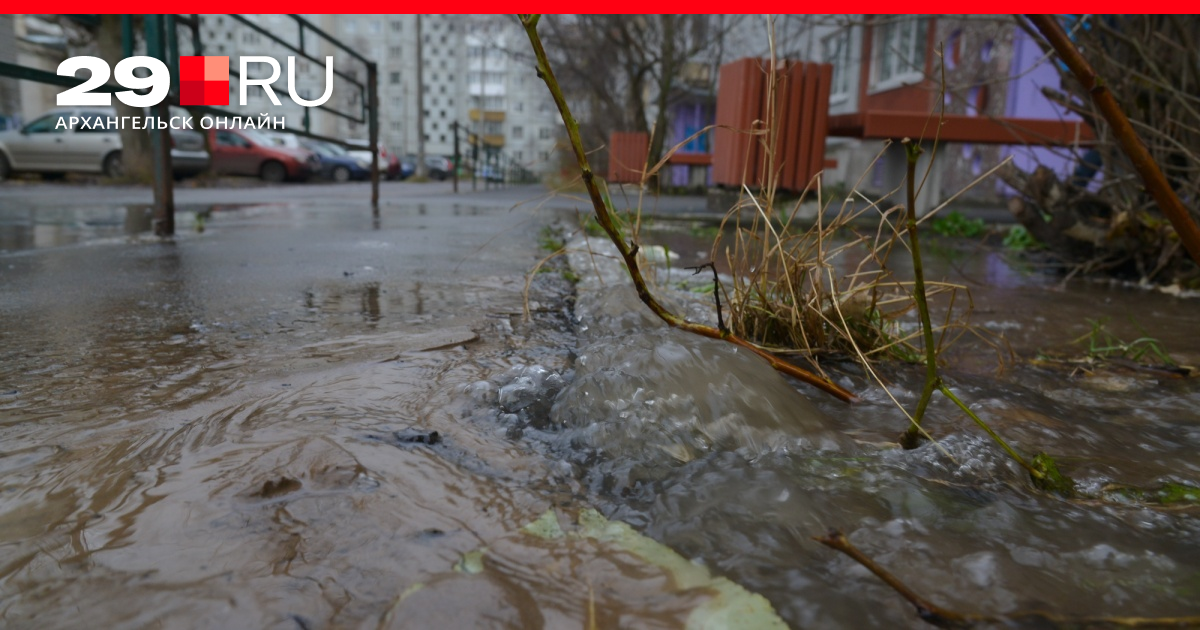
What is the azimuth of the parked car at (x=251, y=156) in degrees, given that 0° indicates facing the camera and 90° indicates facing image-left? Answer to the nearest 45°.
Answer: approximately 315°

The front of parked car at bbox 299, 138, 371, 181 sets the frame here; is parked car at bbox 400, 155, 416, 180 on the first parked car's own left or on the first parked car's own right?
on the first parked car's own left

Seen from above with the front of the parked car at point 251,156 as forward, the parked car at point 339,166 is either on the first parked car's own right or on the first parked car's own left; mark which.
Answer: on the first parked car's own left

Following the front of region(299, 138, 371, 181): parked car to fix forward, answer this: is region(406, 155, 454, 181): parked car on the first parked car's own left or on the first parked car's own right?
on the first parked car's own left

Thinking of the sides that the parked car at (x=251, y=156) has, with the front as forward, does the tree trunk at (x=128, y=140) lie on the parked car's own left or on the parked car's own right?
on the parked car's own right

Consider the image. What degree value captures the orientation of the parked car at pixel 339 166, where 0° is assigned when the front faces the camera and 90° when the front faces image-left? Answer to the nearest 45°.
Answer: approximately 315°

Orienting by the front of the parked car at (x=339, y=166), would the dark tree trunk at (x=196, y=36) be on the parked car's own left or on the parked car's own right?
on the parked car's own right
